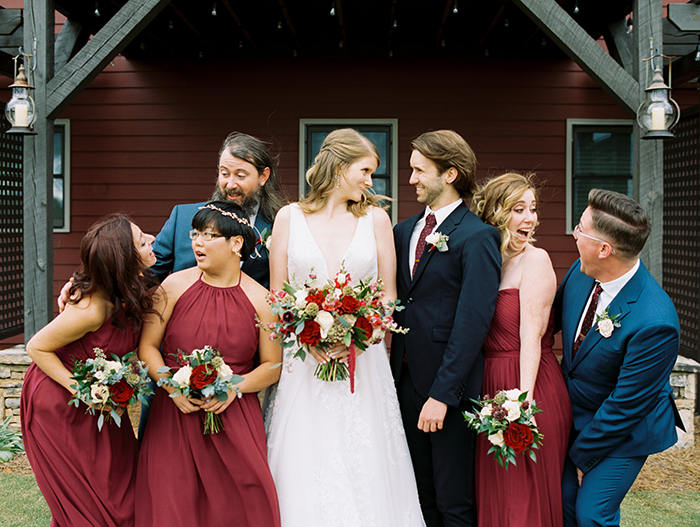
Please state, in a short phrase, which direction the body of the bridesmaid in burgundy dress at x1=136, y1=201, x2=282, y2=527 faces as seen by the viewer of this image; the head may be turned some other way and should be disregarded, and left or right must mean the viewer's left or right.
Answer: facing the viewer

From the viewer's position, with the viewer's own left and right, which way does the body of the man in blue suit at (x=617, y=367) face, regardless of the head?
facing the viewer and to the left of the viewer

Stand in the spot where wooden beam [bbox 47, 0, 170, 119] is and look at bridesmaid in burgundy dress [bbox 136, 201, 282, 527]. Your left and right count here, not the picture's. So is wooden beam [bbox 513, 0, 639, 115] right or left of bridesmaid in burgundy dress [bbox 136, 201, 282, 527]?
left

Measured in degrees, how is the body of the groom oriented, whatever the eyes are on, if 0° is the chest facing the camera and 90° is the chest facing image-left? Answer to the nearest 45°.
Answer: approximately 45°

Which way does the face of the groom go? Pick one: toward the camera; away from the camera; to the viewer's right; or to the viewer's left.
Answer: to the viewer's left

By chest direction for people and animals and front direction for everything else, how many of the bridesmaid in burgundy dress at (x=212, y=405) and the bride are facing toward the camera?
2

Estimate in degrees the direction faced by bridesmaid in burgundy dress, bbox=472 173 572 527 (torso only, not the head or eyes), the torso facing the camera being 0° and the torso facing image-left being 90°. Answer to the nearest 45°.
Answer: approximately 45°

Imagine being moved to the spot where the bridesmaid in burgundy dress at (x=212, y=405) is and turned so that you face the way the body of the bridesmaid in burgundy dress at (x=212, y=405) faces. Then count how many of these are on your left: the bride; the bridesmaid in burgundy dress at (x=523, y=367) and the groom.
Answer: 3

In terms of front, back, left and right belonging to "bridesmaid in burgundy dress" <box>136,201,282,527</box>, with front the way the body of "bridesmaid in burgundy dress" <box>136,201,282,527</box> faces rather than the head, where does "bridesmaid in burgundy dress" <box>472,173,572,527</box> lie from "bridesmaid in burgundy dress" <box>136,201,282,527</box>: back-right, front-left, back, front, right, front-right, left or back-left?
left

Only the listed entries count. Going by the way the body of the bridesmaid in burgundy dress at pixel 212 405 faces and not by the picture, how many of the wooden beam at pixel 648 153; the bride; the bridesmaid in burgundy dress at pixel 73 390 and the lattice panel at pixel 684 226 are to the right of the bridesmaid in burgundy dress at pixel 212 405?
1

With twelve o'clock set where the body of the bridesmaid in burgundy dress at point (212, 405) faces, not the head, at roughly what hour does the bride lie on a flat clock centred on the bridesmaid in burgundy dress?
The bride is roughly at 9 o'clock from the bridesmaid in burgundy dress.

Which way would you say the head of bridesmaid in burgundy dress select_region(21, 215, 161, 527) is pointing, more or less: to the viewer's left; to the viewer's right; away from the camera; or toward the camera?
to the viewer's right

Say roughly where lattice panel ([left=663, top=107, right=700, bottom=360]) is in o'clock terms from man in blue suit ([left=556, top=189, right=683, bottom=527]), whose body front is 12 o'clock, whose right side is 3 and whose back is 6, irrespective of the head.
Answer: The lattice panel is roughly at 5 o'clock from the man in blue suit.

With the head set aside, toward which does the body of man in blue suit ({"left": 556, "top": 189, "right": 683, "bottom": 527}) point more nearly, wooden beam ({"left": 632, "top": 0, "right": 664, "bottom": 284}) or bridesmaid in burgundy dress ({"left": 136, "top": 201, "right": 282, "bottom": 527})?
the bridesmaid in burgundy dress

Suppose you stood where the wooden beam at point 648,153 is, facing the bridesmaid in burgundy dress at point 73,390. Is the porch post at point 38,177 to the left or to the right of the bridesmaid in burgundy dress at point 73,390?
right
